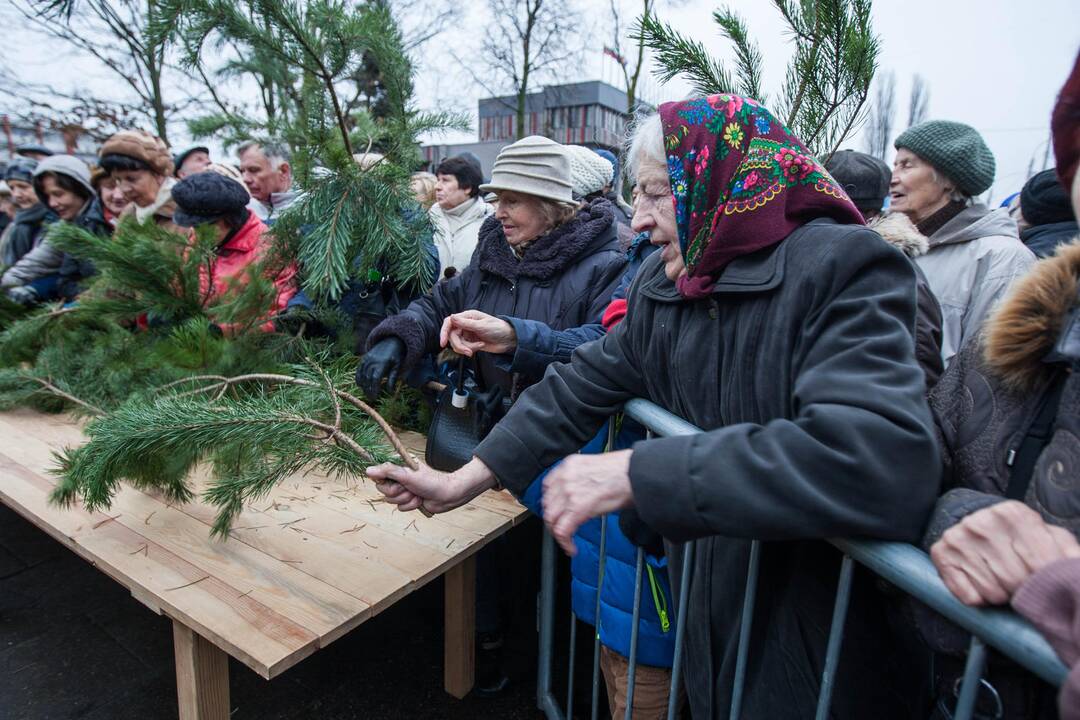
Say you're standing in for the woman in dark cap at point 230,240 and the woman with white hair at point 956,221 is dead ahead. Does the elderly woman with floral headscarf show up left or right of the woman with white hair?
right

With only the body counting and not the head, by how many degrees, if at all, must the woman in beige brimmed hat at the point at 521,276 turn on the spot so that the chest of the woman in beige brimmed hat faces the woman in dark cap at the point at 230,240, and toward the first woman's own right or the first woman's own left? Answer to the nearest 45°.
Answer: approximately 90° to the first woman's own right

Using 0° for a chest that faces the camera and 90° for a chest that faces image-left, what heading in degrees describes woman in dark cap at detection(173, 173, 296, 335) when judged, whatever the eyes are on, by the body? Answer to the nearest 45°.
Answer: approximately 45°

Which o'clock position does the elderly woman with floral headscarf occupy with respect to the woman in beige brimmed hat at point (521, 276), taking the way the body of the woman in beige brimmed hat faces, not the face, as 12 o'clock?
The elderly woman with floral headscarf is roughly at 10 o'clock from the woman in beige brimmed hat.

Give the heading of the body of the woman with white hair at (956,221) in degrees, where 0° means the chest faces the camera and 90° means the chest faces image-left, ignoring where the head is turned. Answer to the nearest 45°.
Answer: approximately 90°

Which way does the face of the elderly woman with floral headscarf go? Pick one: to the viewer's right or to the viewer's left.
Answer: to the viewer's left

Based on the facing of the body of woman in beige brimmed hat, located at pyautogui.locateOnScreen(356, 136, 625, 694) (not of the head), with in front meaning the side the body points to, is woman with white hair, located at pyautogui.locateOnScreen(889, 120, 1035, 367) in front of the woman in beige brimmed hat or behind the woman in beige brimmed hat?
behind

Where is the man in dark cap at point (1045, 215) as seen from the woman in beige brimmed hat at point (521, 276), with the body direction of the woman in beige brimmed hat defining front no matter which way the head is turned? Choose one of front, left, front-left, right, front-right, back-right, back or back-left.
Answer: back-left

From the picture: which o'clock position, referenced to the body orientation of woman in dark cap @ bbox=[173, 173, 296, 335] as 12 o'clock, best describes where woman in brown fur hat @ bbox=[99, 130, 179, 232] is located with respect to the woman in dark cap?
The woman in brown fur hat is roughly at 4 o'clock from the woman in dark cap.
